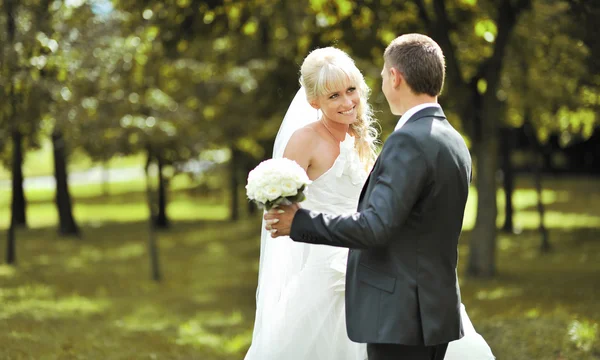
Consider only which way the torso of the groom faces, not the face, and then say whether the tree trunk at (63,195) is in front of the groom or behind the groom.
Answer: in front

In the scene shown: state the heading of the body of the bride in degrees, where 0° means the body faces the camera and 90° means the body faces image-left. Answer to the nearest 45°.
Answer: approximately 315°

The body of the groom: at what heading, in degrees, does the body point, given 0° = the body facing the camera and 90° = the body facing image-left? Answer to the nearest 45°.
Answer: approximately 135°

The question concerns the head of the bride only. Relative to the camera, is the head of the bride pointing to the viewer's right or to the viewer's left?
to the viewer's right

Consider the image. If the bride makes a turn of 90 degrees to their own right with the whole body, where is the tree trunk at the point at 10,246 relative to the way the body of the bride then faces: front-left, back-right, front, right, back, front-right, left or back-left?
right

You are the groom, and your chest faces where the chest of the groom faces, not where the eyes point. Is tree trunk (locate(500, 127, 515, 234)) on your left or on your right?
on your right

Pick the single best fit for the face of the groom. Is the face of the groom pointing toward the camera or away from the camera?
away from the camera

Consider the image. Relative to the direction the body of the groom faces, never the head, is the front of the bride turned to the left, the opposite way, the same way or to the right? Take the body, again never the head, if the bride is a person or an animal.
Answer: the opposite way

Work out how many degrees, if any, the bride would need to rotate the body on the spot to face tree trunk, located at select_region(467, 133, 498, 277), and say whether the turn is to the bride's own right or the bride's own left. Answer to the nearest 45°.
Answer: approximately 135° to the bride's own left

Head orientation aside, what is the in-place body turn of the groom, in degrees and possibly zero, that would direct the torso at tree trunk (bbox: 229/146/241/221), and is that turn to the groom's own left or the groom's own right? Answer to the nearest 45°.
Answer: approximately 45° to the groom's own right

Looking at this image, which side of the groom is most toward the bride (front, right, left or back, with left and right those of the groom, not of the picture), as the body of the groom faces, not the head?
front
